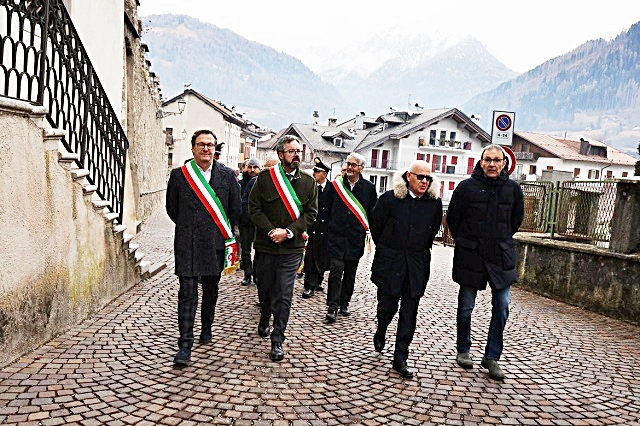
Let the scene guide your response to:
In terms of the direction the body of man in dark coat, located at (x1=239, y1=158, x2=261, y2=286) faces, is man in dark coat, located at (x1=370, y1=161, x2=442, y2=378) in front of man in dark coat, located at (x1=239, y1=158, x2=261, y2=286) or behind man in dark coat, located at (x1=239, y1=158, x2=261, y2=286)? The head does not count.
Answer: in front

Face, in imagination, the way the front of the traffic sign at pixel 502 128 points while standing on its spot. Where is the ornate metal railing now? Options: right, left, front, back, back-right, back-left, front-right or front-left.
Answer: front-right

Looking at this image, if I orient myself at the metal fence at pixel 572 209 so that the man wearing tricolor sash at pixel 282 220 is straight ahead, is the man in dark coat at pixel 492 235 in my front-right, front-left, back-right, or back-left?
front-left

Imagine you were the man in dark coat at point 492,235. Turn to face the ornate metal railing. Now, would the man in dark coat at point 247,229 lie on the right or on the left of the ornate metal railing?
right

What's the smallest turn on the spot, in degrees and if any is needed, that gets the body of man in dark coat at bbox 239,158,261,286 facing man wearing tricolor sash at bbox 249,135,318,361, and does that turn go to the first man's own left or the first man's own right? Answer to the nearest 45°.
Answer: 0° — they already face them

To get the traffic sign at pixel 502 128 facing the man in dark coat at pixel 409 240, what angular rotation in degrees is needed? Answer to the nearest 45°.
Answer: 0° — it already faces them

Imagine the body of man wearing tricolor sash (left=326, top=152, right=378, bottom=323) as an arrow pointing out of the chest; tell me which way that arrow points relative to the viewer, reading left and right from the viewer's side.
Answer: facing the viewer

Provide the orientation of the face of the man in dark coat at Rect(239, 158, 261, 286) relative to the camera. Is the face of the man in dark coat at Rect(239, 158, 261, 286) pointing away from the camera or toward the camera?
toward the camera

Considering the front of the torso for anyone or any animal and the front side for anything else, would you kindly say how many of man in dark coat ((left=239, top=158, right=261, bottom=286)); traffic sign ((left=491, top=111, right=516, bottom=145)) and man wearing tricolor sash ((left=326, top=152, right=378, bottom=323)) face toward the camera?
3

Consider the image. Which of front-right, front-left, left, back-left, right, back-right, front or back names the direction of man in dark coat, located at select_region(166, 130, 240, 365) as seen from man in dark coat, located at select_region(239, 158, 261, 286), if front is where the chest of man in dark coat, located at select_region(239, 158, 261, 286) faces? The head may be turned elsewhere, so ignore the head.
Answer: front

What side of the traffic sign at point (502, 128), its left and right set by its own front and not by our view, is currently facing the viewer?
front

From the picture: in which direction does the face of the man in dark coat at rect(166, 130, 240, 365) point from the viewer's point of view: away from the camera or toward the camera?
toward the camera
